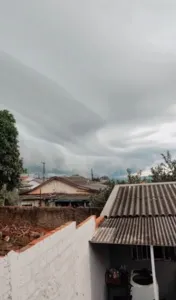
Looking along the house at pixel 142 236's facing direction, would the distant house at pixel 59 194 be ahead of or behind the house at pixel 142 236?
behind

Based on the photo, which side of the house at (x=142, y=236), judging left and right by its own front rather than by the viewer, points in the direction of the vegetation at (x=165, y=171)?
back

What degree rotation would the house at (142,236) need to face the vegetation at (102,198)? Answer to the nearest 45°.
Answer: approximately 180°

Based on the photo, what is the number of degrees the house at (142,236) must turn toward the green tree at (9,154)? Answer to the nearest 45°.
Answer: approximately 135° to its right

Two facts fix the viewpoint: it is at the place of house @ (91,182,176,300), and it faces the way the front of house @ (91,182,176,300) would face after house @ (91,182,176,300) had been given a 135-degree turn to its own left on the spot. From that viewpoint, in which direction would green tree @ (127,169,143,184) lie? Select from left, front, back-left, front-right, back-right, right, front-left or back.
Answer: front-left

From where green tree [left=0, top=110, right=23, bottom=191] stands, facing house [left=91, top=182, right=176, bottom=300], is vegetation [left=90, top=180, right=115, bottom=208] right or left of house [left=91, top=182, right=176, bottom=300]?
left

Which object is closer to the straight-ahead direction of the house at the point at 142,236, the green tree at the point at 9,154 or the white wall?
the white wall

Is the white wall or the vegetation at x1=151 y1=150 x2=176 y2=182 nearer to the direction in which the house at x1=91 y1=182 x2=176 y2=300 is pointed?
the white wall

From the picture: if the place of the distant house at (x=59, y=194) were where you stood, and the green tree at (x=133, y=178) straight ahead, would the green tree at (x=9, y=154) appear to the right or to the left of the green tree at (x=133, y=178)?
right

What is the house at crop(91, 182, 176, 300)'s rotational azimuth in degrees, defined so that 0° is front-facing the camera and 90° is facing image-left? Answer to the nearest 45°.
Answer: approximately 0°
